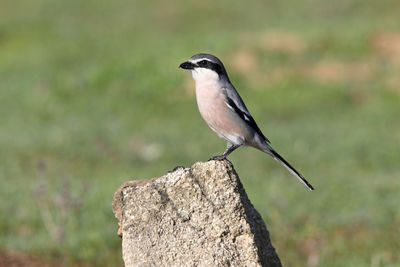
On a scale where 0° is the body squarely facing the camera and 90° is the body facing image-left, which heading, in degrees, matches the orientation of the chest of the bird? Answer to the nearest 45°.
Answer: approximately 90°
